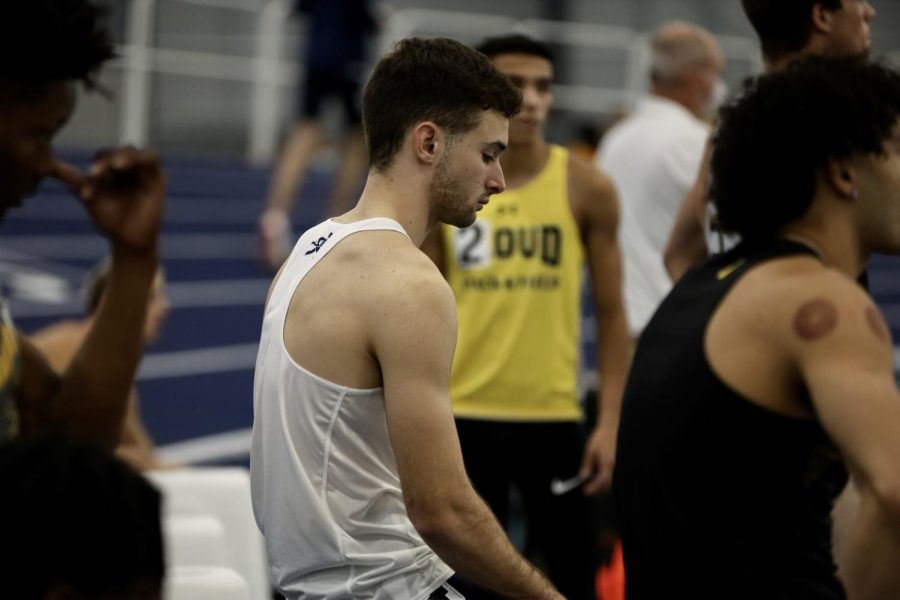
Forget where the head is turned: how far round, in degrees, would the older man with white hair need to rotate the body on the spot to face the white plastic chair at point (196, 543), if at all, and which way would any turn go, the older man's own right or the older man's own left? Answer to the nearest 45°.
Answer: approximately 180°

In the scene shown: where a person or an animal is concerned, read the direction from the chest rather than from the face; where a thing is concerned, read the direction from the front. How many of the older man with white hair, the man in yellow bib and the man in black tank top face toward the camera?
1

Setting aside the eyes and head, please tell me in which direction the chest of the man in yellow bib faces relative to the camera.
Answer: toward the camera

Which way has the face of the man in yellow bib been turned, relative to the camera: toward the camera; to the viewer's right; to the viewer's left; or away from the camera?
toward the camera

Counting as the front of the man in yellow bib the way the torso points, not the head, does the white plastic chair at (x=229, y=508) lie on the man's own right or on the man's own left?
on the man's own right

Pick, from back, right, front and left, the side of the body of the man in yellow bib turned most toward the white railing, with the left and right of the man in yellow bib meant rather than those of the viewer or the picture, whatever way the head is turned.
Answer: back

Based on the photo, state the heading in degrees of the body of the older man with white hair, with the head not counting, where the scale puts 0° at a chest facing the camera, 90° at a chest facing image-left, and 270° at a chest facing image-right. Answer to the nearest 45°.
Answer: approximately 225°

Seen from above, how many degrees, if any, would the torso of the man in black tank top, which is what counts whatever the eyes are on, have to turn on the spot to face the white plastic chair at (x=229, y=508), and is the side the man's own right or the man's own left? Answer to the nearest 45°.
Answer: approximately 90° to the man's own left
